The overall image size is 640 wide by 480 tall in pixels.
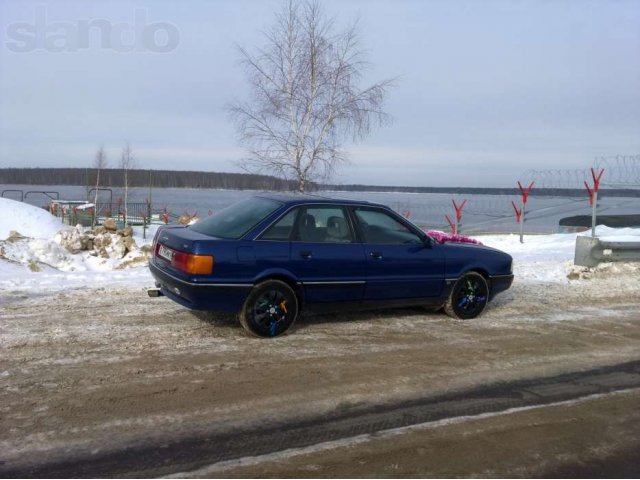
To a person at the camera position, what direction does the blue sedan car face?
facing away from the viewer and to the right of the viewer
